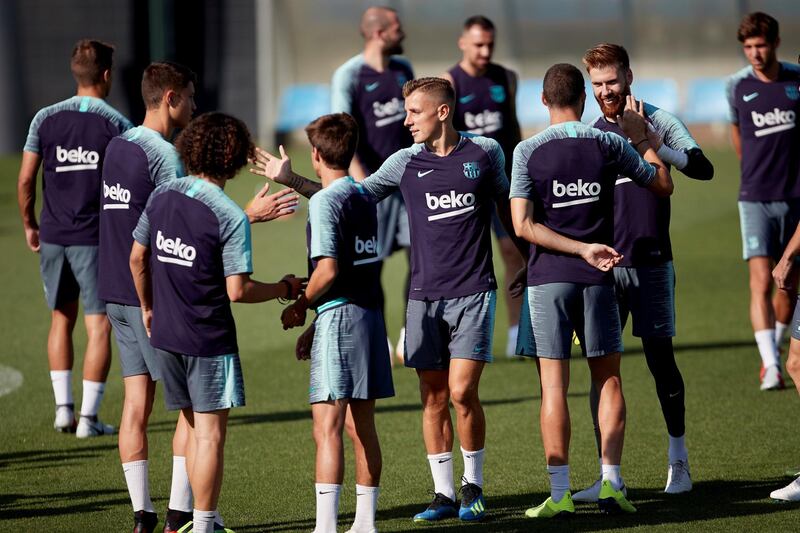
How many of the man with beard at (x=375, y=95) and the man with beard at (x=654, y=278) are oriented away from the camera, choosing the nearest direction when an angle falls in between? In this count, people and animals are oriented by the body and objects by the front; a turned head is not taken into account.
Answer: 0

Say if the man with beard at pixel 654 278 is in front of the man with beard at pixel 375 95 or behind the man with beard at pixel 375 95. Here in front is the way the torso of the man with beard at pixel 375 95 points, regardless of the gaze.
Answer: in front

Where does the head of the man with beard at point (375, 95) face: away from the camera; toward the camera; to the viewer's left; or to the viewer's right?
to the viewer's right

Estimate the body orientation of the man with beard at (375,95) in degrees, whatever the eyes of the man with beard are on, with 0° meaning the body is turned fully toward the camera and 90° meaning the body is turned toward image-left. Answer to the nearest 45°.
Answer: approximately 315°

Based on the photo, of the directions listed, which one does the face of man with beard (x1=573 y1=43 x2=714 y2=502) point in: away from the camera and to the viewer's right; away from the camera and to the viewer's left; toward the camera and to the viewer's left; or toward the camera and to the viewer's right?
toward the camera and to the viewer's left

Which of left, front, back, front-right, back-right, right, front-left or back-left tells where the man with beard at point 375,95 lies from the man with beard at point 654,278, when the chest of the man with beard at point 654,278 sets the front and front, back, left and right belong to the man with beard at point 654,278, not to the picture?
right
